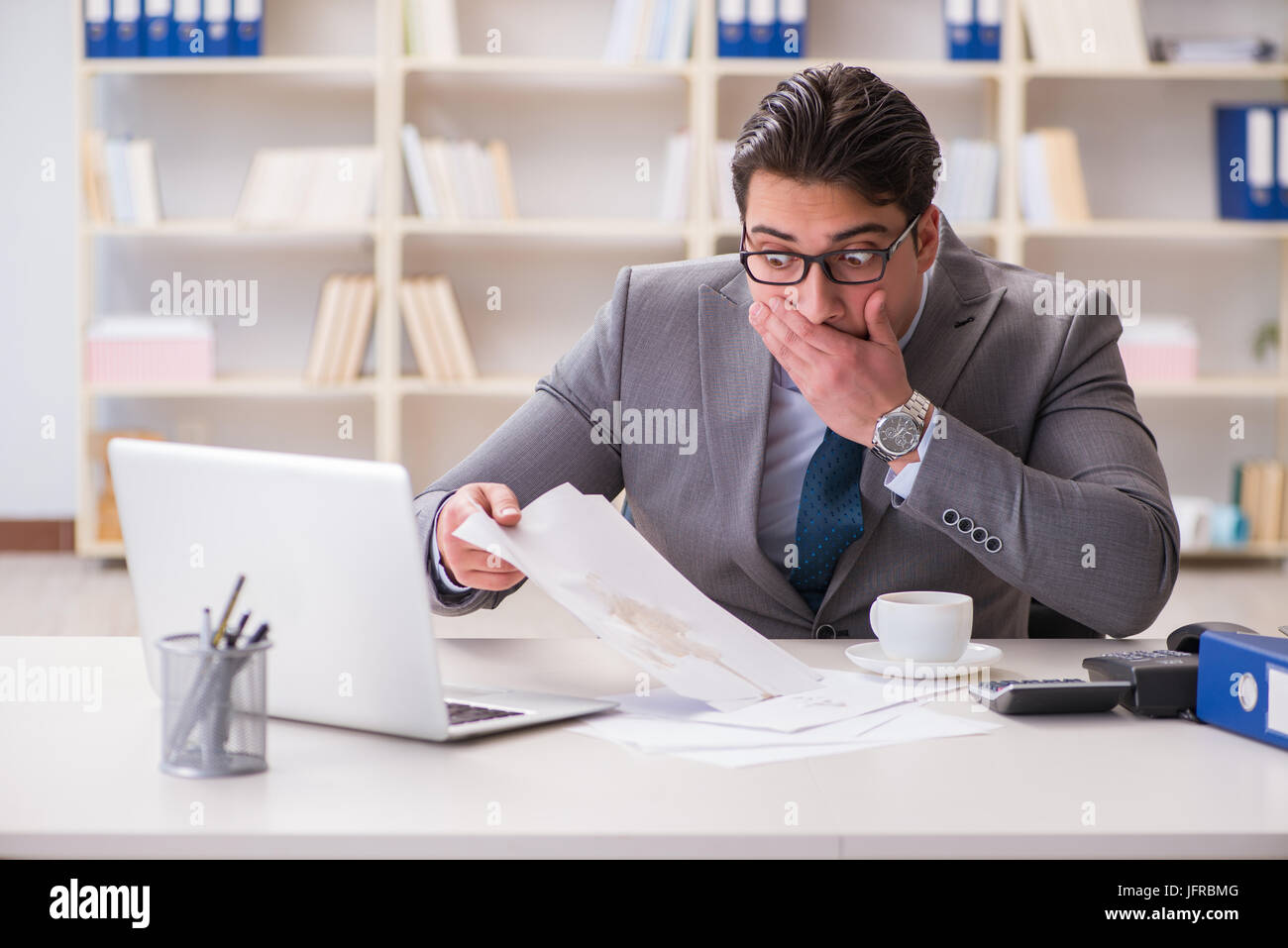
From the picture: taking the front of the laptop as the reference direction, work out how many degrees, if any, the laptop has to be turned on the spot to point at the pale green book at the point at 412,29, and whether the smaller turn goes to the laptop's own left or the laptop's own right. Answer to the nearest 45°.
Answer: approximately 45° to the laptop's own left

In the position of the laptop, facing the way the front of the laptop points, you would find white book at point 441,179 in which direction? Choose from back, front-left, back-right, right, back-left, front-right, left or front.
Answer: front-left

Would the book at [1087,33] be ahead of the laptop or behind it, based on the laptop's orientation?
ahead

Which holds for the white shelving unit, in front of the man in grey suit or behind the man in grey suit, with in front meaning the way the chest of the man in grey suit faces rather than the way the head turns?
behind

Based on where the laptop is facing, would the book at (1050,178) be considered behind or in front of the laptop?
in front

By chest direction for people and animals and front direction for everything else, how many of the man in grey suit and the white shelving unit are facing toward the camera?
2

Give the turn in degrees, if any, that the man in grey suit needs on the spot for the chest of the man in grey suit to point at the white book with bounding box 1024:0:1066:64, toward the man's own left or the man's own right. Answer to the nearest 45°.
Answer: approximately 180°

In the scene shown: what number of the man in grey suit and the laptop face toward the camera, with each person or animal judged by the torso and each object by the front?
1

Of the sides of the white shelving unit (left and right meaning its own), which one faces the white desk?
front

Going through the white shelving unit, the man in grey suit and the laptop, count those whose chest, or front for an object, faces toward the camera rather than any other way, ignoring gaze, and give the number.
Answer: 2

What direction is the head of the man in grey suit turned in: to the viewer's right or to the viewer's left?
to the viewer's left

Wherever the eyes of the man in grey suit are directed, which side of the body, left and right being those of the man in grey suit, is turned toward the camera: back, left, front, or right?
front
